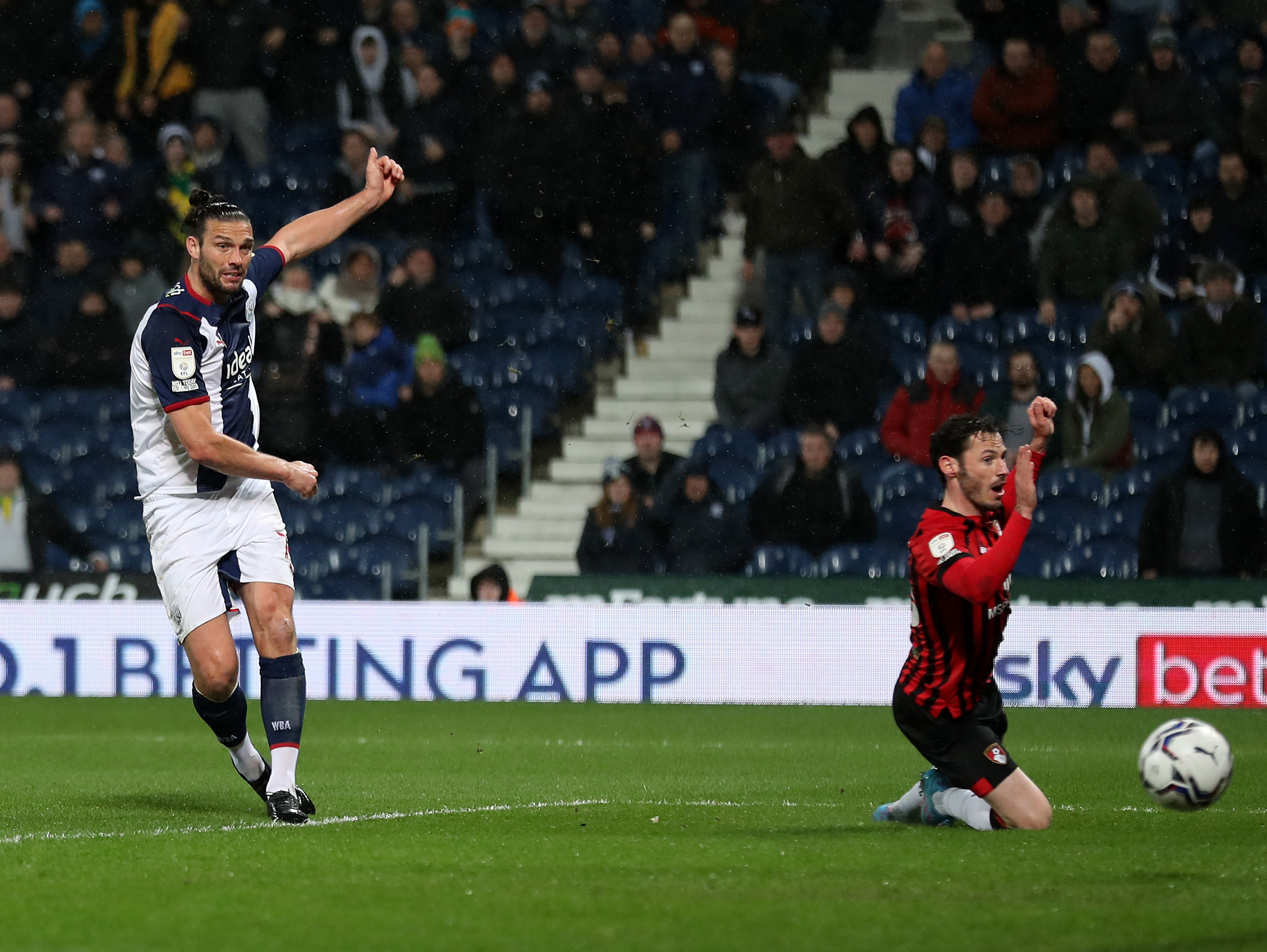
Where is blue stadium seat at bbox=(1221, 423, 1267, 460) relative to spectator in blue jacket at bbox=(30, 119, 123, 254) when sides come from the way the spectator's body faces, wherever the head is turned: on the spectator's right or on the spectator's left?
on the spectator's left

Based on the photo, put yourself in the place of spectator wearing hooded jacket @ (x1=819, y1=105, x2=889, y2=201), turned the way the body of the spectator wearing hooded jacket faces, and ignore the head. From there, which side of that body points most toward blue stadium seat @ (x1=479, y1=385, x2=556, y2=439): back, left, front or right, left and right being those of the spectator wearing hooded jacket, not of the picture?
right

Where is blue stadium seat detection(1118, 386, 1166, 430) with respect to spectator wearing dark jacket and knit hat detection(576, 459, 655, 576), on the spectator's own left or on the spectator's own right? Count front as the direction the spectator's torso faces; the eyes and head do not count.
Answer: on the spectator's own left

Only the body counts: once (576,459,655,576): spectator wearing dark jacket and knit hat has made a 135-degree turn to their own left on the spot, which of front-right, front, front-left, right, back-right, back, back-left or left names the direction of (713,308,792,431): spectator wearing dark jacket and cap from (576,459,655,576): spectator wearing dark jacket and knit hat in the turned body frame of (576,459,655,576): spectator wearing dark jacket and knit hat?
front
